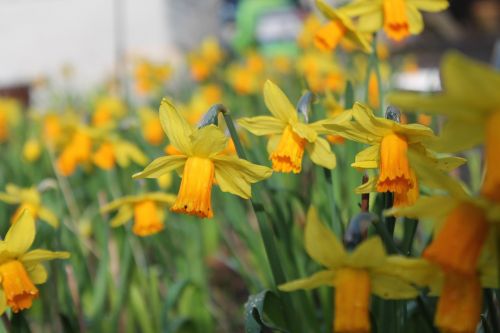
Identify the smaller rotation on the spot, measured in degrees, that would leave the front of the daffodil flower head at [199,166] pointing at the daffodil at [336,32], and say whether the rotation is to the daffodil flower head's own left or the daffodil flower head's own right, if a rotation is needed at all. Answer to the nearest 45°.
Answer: approximately 135° to the daffodil flower head's own left

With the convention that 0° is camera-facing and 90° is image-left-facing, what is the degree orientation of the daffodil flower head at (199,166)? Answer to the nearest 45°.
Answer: approximately 0°
